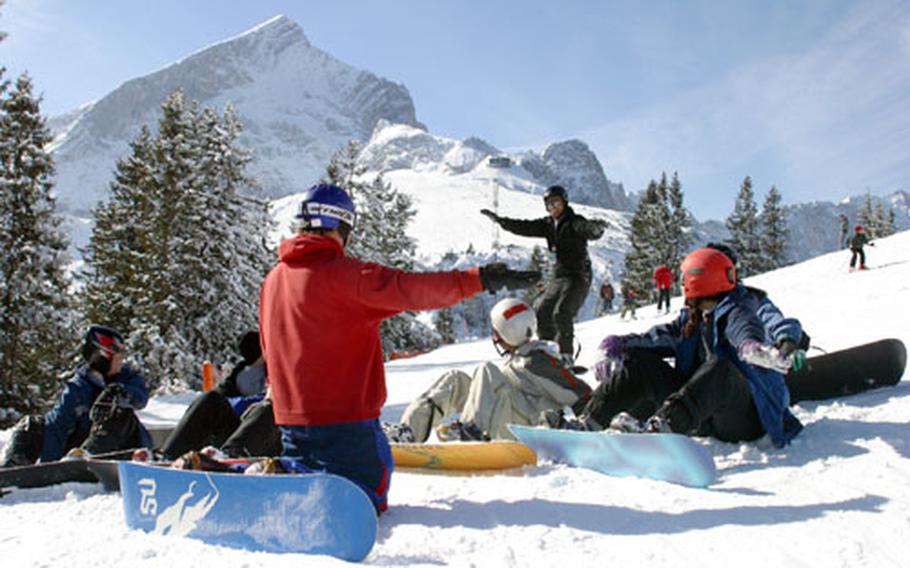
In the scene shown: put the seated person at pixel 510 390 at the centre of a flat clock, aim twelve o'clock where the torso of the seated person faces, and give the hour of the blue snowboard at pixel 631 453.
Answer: The blue snowboard is roughly at 8 o'clock from the seated person.

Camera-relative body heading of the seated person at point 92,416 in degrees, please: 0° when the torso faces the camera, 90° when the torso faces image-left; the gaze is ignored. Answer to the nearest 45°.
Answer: approximately 315°

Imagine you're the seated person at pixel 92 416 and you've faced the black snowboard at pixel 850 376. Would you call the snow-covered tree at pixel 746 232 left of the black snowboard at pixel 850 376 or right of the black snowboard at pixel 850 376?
left

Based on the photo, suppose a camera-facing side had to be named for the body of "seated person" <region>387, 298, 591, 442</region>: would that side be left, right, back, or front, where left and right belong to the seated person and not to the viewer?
left

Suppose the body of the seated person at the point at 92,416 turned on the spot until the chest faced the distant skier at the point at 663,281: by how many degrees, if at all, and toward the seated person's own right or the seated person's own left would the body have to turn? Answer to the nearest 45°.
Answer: approximately 90° to the seated person's own left

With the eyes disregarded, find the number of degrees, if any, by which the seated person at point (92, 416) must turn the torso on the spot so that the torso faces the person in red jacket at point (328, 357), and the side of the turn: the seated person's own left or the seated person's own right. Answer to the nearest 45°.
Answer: approximately 45° to the seated person's own left

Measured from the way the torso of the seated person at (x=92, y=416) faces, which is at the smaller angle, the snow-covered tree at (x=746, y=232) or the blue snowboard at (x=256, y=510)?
the blue snowboard

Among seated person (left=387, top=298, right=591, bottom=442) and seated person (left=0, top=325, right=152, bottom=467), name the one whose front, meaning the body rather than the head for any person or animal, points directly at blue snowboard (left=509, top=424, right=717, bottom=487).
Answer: seated person (left=0, top=325, right=152, bottom=467)

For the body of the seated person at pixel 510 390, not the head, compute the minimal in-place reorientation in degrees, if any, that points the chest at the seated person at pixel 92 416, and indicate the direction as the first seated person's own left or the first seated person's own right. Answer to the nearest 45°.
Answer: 0° — they already face them

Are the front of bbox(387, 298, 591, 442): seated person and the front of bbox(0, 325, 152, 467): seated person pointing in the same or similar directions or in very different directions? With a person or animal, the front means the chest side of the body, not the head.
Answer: very different directions

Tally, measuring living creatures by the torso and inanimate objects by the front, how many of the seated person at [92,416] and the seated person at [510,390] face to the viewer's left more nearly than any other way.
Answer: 1

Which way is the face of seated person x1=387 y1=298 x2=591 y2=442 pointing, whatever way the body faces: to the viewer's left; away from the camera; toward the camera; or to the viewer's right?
to the viewer's left
